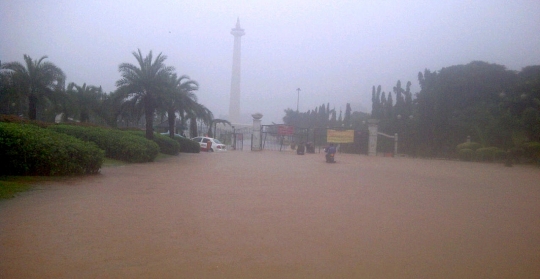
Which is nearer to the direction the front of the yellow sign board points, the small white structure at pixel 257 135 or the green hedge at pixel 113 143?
the green hedge

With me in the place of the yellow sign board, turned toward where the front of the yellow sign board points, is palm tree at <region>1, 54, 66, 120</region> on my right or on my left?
on my right

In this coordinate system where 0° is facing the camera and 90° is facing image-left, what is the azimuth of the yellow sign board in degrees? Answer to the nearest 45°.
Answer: approximately 0°

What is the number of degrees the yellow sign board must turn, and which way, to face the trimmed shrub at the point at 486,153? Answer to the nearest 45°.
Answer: approximately 45° to its left

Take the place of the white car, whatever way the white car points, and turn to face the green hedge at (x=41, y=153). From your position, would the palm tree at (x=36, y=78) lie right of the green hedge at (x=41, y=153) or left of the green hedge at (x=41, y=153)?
right

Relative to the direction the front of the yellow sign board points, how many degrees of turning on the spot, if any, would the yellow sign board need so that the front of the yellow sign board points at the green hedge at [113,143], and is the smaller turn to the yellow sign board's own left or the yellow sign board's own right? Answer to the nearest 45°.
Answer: approximately 45° to the yellow sign board's own right

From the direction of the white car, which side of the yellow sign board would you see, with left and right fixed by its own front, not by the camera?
right

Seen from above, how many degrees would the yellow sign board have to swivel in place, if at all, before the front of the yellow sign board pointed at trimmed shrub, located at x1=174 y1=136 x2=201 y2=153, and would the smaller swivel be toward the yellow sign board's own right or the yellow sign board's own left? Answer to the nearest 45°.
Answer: approximately 45° to the yellow sign board's own right

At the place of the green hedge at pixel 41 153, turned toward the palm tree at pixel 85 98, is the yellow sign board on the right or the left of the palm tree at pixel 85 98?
right

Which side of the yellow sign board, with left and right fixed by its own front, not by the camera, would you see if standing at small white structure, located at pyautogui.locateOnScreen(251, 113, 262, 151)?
right
